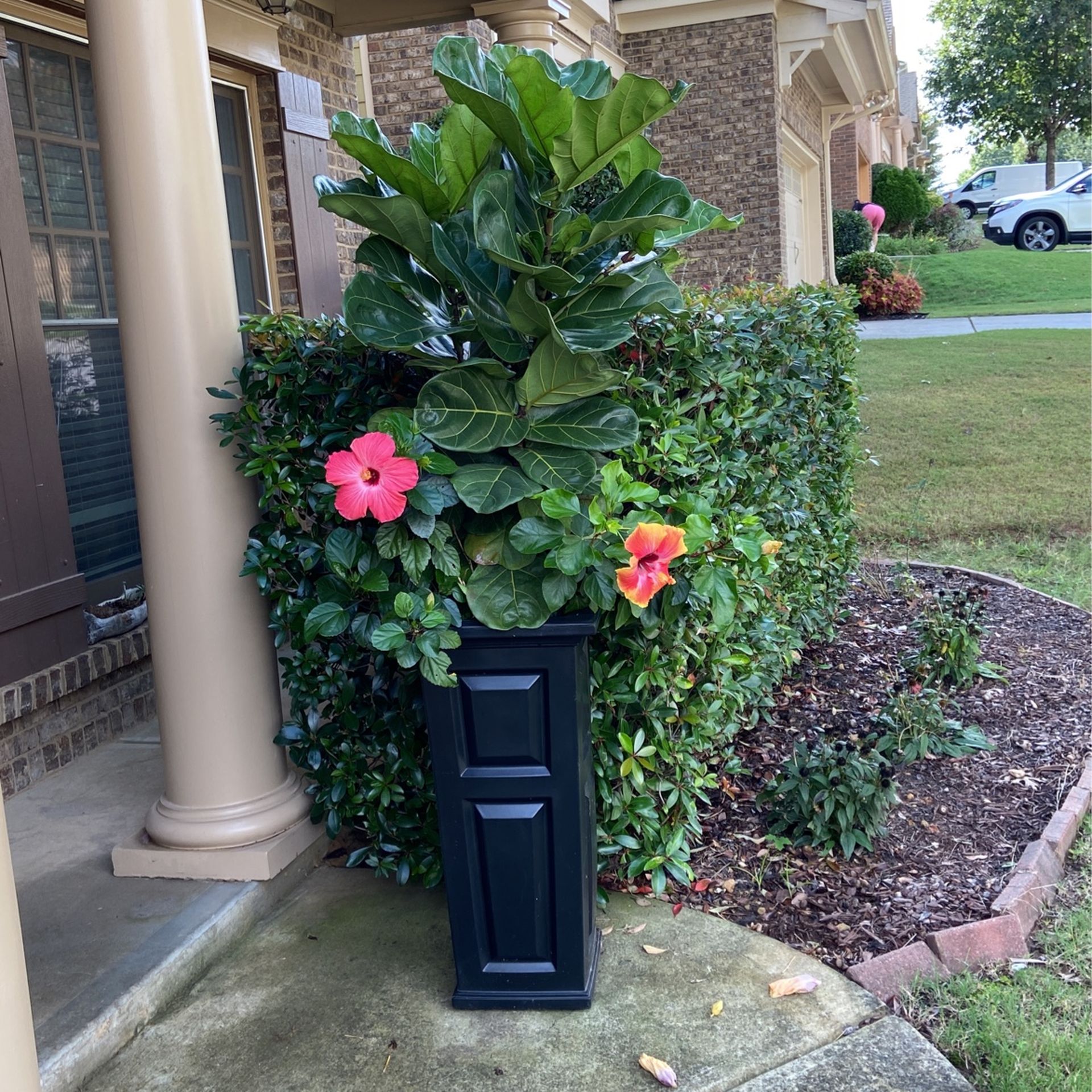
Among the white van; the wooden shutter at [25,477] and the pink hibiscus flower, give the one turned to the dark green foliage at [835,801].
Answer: the wooden shutter

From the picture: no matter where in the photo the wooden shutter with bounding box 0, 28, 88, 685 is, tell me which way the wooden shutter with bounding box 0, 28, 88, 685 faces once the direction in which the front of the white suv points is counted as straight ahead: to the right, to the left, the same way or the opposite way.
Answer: the opposite way

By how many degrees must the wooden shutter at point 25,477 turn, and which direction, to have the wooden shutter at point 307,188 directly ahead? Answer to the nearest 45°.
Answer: approximately 90° to its left

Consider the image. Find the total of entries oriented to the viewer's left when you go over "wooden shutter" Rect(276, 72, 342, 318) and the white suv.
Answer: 1

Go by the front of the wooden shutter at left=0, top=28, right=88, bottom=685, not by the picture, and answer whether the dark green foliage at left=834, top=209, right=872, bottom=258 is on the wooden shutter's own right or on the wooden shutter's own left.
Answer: on the wooden shutter's own left

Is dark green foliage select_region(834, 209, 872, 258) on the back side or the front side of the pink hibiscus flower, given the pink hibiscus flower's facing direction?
on the back side

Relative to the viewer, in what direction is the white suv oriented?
to the viewer's left

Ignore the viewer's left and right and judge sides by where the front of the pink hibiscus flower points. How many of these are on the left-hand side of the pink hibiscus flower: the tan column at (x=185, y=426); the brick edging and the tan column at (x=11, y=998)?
1

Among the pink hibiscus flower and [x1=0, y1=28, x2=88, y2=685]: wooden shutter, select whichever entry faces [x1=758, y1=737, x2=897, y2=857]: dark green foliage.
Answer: the wooden shutter

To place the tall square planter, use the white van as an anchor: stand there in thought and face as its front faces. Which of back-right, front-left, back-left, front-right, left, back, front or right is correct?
left

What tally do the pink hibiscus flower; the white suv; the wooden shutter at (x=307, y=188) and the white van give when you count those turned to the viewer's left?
2

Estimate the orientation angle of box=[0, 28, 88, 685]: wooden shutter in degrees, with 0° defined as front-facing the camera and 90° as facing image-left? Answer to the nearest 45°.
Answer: approximately 315°

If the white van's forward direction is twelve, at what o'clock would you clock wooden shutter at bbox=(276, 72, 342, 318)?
The wooden shutter is roughly at 9 o'clock from the white van.

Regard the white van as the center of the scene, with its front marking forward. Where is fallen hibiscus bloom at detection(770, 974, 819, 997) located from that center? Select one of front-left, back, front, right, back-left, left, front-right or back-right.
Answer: left
